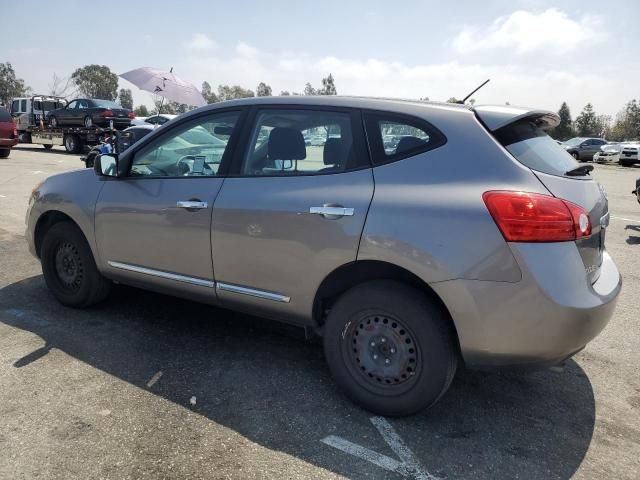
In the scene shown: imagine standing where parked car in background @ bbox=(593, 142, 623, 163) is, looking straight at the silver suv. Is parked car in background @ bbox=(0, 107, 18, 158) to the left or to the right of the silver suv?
right

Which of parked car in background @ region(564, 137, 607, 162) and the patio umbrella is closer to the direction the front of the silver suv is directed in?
the patio umbrella

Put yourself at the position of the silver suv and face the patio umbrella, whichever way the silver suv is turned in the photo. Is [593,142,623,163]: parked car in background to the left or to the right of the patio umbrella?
right

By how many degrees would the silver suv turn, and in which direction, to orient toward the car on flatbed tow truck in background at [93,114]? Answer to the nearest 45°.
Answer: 0° — it already faces it

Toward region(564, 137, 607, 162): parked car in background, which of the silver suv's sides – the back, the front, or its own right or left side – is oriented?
right

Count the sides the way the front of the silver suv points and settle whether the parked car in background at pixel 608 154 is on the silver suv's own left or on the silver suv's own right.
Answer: on the silver suv's own right

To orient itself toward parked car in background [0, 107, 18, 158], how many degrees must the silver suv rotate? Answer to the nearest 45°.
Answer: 0° — it already faces it

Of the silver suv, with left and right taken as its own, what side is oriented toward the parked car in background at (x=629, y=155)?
right

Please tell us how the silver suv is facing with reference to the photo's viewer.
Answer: facing away from the viewer and to the left of the viewer
